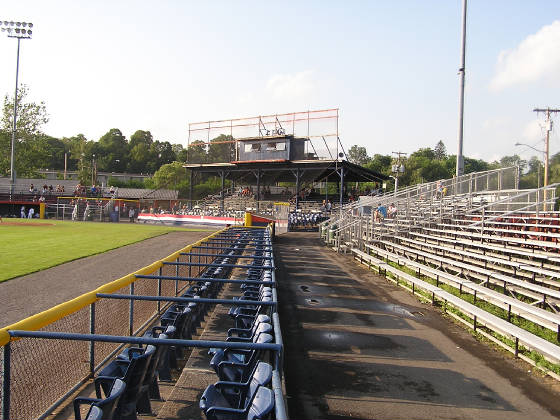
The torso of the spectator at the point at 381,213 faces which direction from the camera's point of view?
to the viewer's left

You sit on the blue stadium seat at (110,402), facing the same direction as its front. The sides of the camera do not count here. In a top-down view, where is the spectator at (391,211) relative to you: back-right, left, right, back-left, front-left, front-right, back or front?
back-right

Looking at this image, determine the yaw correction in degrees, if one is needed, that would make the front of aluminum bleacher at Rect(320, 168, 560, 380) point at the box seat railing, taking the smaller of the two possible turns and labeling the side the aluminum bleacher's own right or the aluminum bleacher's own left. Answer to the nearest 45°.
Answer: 0° — it already faces it

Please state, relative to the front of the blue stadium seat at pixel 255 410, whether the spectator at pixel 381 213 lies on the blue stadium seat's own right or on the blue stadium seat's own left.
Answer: on the blue stadium seat's own right

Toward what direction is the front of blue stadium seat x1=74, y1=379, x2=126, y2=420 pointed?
to the viewer's left

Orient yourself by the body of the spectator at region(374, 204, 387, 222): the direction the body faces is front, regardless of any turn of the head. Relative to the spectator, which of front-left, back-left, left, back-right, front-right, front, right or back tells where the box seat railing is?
left

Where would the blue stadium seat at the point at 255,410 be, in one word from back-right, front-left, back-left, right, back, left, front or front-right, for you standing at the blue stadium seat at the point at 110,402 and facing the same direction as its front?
back-left

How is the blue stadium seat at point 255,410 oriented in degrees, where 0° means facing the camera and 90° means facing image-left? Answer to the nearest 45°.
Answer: approximately 90°

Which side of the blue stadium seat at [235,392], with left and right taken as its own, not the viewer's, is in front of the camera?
left

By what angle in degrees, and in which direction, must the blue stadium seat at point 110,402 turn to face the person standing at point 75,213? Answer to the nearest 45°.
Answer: approximately 90° to its right

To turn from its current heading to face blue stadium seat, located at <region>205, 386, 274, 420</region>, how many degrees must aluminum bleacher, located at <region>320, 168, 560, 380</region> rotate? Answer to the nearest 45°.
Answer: approximately 45° to its left

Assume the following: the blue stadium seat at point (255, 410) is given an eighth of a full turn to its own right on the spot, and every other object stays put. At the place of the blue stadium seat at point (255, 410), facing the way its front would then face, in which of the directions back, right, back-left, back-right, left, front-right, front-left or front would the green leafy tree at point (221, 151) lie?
front-right

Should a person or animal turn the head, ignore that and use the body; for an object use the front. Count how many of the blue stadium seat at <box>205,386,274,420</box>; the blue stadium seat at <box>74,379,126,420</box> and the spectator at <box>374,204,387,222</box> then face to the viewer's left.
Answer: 3
